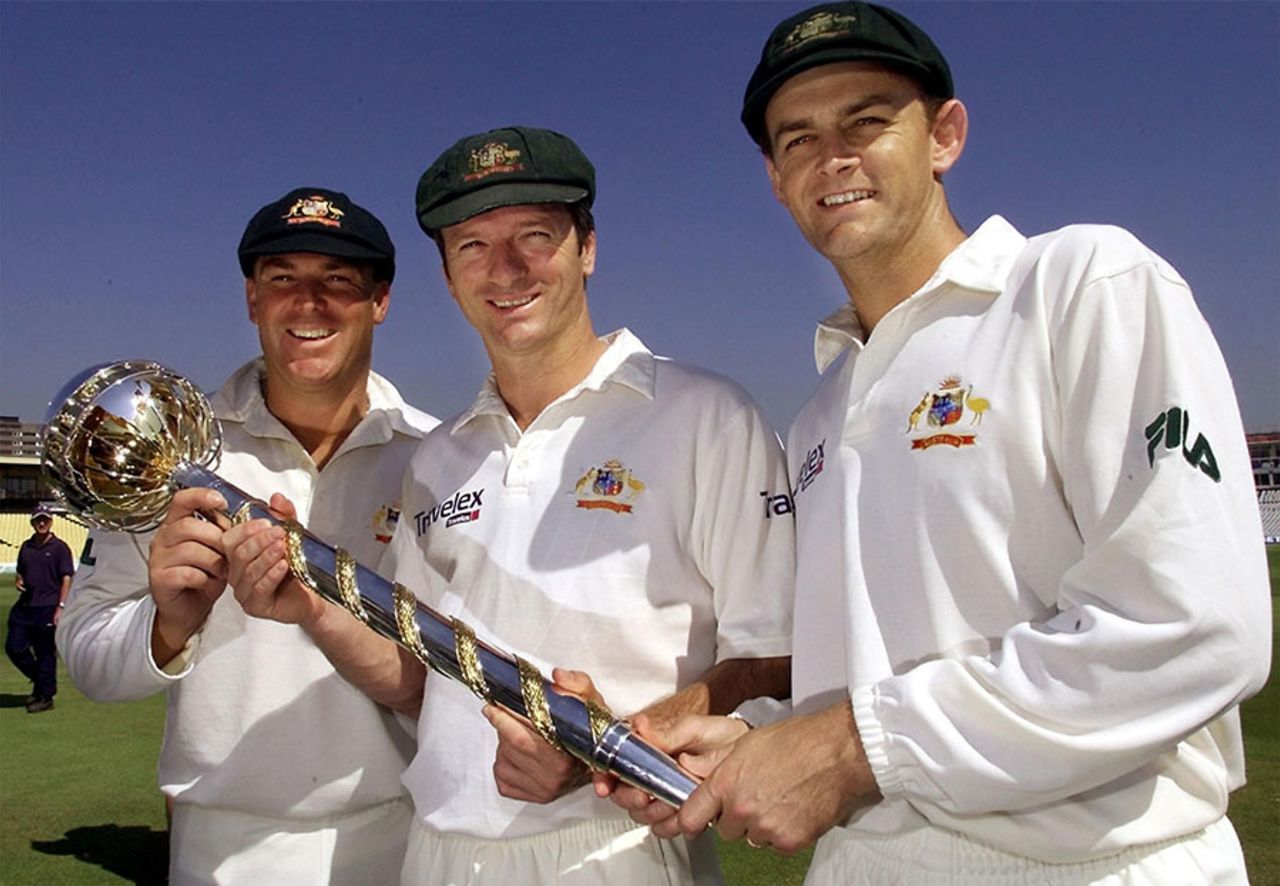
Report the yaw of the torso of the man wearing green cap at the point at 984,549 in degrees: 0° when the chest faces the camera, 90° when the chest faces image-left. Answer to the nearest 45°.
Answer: approximately 45°

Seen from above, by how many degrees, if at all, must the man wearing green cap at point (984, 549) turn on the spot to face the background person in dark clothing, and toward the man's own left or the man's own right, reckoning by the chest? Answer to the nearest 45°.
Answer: approximately 90° to the man's own right

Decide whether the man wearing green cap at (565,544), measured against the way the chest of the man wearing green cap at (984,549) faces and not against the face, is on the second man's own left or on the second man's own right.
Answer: on the second man's own right
